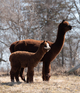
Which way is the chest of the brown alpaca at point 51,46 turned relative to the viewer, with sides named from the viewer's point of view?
facing to the right of the viewer
